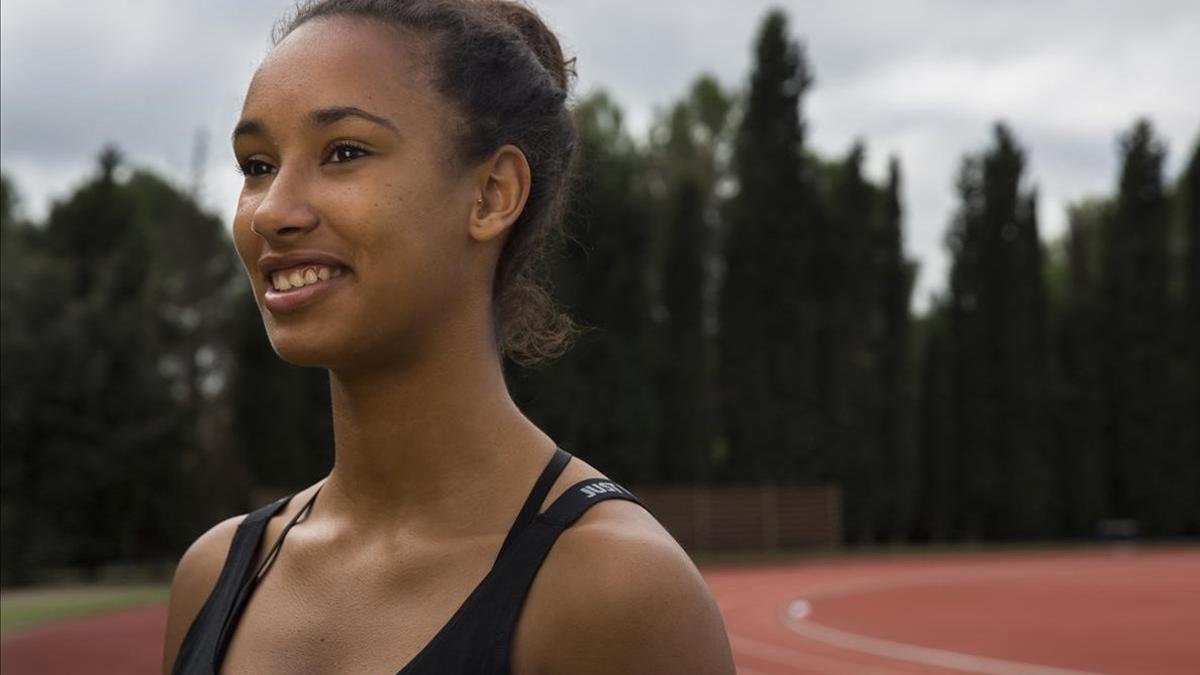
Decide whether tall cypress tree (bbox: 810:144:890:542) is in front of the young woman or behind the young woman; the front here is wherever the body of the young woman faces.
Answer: behind

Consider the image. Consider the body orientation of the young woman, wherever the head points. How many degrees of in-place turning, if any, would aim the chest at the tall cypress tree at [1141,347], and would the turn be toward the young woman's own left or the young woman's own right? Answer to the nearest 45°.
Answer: approximately 180°

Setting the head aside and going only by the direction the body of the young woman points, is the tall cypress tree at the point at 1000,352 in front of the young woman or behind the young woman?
behind

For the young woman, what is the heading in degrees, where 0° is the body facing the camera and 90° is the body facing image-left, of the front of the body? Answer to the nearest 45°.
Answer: approximately 45°

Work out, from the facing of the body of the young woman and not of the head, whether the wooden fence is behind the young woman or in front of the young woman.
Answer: behind

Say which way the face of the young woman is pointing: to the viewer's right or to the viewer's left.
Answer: to the viewer's left

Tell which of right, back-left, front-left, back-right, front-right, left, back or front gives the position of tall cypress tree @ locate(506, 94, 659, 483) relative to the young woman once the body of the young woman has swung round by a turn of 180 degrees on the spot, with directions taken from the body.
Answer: front-left

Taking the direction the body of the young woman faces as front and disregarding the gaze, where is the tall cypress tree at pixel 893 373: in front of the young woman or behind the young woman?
behind

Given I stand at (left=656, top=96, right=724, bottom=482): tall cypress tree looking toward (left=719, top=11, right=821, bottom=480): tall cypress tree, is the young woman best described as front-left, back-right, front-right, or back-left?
back-right
